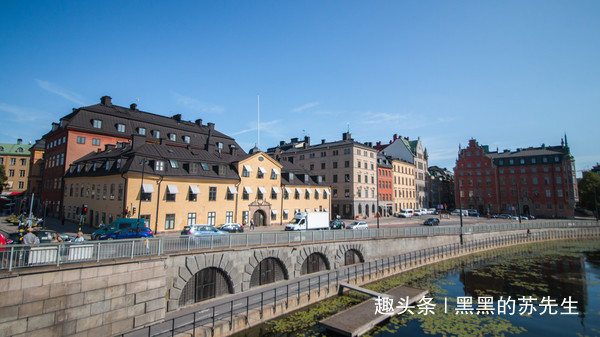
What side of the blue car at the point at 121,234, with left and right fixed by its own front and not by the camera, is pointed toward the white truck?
back

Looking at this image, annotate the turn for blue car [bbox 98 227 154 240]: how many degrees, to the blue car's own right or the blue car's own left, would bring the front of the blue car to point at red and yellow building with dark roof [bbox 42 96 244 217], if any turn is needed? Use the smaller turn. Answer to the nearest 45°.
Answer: approximately 90° to the blue car's own right

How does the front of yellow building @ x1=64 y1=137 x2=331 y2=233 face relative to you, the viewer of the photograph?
facing the viewer and to the right of the viewer

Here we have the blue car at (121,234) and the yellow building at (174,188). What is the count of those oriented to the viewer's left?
1

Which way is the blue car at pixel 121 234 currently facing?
to the viewer's left

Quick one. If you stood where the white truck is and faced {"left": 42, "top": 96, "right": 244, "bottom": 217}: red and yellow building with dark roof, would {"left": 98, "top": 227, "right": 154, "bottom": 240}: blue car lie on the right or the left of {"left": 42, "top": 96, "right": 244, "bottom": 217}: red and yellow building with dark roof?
left

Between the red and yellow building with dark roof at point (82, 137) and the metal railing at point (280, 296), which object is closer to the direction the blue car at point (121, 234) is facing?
the red and yellow building with dark roof

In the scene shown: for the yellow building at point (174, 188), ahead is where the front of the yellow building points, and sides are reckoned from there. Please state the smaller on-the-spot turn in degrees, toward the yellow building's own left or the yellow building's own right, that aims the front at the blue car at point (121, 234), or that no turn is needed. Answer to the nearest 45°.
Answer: approximately 45° to the yellow building's own right

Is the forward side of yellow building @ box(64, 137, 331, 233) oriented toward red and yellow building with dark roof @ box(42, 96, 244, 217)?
no
